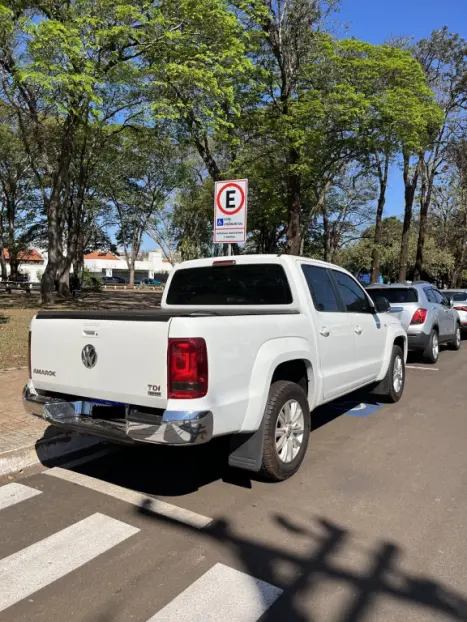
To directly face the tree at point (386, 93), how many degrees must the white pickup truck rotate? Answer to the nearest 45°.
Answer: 0° — it already faces it

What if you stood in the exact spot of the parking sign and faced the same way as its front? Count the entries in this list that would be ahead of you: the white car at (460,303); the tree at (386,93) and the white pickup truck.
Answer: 1

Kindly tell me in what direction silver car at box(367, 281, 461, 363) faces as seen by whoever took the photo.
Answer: facing away from the viewer and to the right of the viewer

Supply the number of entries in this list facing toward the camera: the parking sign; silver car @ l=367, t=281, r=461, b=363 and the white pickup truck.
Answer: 1

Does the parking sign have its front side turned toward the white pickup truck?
yes

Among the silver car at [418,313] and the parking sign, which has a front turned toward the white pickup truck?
the parking sign

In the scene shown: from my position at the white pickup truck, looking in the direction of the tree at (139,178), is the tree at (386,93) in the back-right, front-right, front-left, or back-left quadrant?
front-right

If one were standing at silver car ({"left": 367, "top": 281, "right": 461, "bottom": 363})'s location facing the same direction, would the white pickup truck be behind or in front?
behind

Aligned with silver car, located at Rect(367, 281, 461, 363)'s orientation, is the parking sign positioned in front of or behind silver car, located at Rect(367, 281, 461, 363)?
behind

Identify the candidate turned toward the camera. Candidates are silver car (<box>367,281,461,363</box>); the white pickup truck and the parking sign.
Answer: the parking sign

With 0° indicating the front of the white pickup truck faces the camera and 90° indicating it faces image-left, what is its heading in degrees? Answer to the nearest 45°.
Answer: approximately 225°

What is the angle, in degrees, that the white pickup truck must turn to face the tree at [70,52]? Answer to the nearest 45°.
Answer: approximately 45° to its left

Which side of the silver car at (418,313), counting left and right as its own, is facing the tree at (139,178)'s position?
left

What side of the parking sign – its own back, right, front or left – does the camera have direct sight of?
front
